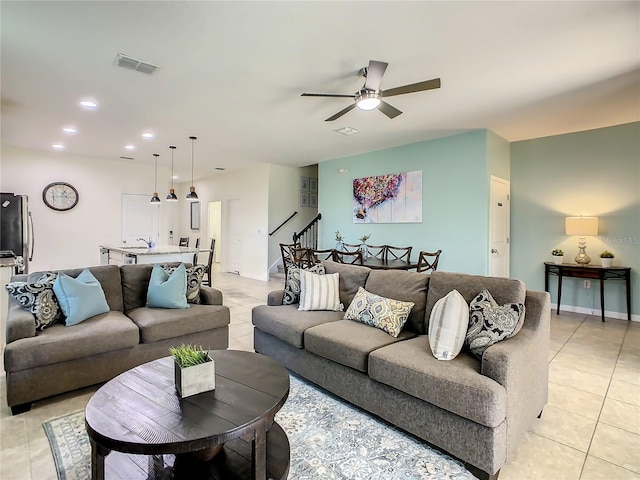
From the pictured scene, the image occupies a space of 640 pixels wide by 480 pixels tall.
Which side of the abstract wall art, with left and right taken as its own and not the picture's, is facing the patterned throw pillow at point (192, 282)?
front

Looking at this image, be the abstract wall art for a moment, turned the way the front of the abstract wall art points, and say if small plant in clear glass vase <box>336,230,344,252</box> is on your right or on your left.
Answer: on your right

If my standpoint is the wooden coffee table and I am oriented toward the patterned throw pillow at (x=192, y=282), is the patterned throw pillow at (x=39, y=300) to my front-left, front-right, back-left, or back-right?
front-left

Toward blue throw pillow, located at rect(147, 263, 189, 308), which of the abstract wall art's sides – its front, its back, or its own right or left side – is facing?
front

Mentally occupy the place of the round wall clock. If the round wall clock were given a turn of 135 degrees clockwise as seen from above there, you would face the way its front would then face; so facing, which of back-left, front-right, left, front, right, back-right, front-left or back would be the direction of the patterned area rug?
back-left

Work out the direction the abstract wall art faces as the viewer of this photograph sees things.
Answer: facing the viewer and to the left of the viewer

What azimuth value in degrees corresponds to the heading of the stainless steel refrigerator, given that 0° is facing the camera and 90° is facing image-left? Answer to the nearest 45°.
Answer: approximately 270°

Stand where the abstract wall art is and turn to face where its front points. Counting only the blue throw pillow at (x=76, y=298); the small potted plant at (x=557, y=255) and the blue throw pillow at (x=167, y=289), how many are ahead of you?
2

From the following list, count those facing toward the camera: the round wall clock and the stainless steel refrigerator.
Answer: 1

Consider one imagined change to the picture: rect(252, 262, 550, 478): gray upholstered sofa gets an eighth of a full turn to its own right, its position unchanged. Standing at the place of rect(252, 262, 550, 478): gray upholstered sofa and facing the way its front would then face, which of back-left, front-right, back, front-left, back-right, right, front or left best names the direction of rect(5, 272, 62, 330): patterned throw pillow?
front

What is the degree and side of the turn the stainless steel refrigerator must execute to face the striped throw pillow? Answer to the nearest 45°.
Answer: approximately 45° to its right

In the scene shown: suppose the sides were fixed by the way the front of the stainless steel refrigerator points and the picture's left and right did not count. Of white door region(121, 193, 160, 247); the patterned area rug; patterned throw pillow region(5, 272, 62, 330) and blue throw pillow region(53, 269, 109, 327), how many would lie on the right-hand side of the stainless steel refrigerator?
3

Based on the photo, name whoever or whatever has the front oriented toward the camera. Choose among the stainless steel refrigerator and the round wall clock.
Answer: the round wall clock

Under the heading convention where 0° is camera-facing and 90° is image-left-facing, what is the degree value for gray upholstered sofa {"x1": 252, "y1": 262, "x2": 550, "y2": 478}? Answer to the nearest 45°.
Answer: approximately 45°

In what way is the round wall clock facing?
toward the camera

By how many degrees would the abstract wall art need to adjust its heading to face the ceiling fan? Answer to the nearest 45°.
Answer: approximately 45° to its left
